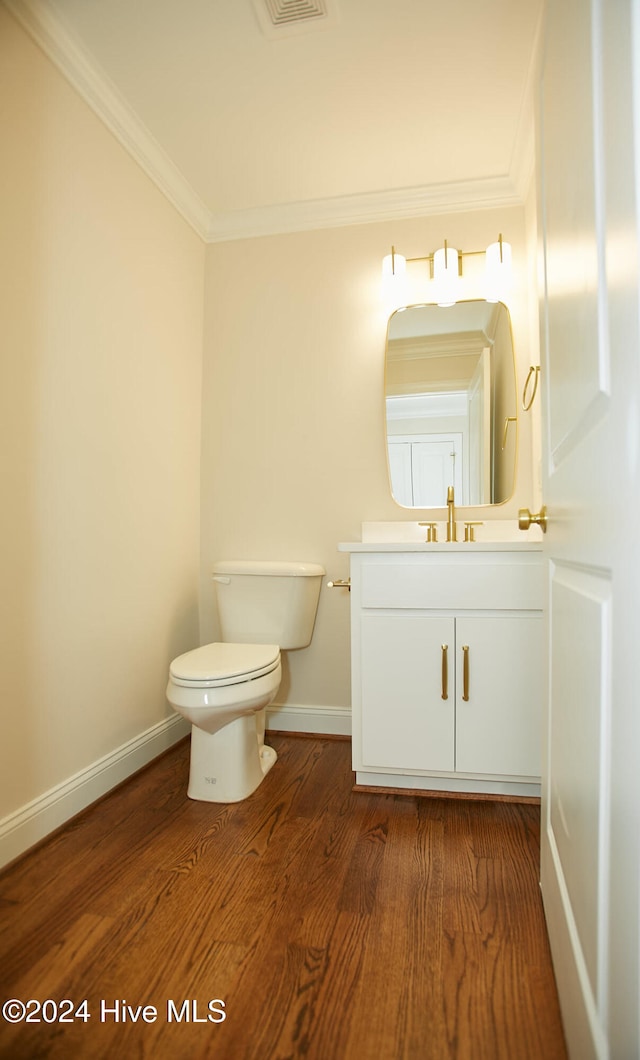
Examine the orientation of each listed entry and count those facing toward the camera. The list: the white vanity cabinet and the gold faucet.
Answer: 2

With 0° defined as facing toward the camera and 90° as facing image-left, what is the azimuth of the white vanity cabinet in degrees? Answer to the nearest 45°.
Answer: approximately 0°

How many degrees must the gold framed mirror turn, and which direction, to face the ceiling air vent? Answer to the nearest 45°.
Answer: approximately 45° to its right

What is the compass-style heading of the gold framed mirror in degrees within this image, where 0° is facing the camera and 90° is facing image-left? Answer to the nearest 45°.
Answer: approximately 0°
